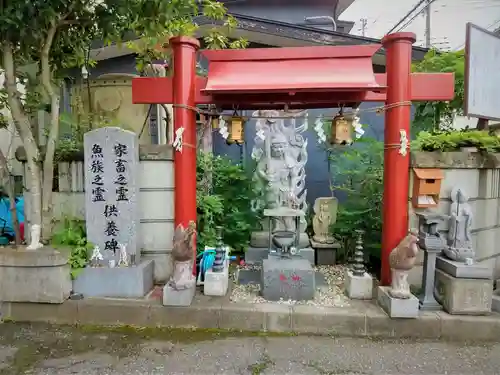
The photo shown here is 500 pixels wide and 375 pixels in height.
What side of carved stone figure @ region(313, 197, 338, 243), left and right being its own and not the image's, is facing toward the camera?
front

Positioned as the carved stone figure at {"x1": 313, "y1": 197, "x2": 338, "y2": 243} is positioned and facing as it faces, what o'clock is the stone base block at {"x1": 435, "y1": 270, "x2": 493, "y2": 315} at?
The stone base block is roughly at 11 o'clock from the carved stone figure.

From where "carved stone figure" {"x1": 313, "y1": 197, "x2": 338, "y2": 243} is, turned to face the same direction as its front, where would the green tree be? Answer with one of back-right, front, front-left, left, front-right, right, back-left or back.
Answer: front-right

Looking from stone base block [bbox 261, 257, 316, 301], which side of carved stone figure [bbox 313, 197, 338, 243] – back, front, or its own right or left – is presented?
front

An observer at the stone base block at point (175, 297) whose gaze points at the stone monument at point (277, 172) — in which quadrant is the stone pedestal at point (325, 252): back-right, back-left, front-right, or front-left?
front-right

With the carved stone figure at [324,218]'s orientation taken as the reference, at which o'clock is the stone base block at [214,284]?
The stone base block is roughly at 1 o'clock from the carved stone figure.

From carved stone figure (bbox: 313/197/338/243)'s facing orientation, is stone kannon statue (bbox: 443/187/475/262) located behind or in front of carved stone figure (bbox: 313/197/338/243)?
in front

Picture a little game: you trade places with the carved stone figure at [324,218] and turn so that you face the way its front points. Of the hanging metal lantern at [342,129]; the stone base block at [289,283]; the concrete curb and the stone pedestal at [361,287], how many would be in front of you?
4

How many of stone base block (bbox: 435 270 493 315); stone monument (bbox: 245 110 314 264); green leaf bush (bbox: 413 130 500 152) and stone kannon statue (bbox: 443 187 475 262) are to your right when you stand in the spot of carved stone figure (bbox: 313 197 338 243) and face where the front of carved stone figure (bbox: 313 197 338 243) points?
1

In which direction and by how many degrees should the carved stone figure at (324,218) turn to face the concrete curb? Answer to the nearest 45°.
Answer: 0° — it already faces it

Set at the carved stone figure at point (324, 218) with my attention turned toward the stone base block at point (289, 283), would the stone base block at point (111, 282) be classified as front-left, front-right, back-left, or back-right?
front-right

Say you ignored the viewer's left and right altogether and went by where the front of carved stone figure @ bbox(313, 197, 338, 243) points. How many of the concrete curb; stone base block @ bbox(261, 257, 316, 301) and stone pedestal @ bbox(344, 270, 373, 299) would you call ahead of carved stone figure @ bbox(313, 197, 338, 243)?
3

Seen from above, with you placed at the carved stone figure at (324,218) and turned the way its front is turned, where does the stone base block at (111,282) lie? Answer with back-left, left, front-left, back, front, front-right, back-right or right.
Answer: front-right

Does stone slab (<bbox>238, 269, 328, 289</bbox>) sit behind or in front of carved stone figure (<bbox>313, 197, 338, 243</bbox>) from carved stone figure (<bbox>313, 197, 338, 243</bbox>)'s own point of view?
in front

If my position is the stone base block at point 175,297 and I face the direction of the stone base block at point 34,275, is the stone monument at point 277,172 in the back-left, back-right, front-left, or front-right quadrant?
back-right

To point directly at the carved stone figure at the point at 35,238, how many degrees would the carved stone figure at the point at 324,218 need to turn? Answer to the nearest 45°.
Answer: approximately 45° to its right

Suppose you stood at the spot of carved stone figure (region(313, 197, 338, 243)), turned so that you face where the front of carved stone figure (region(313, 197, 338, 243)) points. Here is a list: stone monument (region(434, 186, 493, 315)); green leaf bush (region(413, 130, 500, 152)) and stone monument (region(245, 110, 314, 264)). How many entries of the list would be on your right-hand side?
1

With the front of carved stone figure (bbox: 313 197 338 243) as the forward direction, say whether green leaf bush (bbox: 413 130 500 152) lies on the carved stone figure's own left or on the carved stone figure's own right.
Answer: on the carved stone figure's own left

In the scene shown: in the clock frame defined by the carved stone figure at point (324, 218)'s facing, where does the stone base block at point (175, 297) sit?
The stone base block is roughly at 1 o'clock from the carved stone figure.
